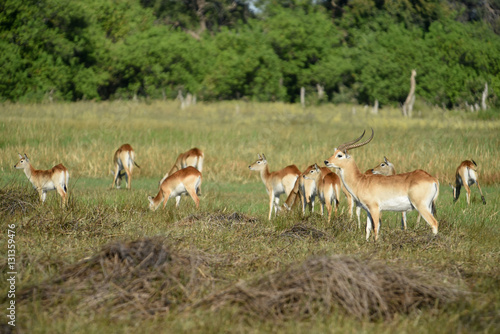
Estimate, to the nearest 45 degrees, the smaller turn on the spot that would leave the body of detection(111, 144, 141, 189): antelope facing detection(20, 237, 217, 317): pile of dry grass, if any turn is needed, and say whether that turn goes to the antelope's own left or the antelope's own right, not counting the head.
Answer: approximately 180°

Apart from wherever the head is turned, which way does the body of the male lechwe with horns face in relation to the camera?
to the viewer's left

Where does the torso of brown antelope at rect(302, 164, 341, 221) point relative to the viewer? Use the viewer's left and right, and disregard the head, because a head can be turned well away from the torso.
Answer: facing away from the viewer and to the left of the viewer

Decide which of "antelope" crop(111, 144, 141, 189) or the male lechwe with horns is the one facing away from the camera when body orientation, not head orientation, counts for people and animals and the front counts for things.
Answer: the antelope

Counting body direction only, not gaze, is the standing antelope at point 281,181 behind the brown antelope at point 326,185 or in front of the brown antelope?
in front

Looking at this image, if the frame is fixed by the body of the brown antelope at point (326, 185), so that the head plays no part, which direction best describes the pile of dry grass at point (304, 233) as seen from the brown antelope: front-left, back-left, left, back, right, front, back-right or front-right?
back-left

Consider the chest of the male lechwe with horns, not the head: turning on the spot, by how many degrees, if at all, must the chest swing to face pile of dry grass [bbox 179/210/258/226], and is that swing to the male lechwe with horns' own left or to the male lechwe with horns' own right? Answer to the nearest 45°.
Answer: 0° — it already faces it

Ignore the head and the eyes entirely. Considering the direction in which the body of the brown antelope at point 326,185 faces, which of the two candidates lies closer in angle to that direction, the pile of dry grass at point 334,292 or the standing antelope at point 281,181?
the standing antelope

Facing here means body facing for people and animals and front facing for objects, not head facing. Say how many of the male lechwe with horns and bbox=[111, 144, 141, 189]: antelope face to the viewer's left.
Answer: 1

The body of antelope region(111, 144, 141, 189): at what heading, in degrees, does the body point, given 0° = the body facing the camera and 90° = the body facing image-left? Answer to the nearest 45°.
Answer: approximately 180°
